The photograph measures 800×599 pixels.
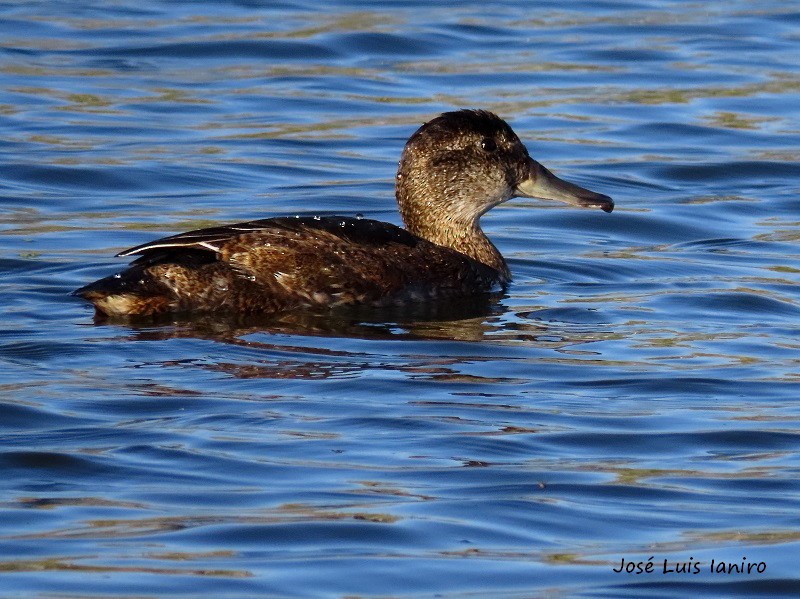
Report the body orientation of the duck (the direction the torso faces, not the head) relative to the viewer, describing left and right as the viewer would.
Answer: facing to the right of the viewer
